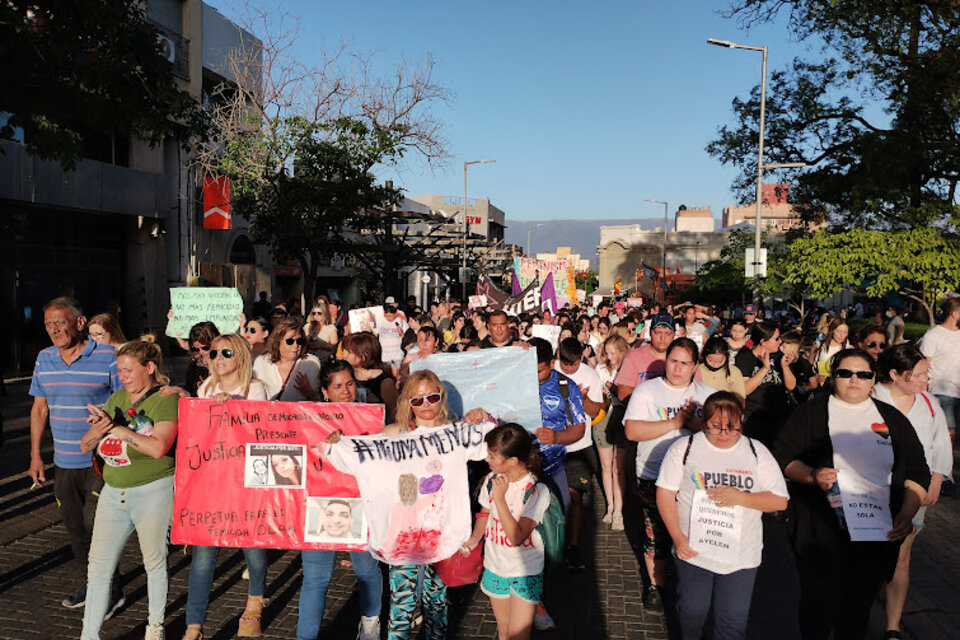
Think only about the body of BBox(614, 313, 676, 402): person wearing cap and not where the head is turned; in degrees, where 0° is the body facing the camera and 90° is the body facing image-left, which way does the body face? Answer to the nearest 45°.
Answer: approximately 0°

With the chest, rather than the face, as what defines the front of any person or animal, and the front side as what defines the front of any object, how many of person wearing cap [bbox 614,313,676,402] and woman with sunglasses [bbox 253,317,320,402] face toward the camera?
2

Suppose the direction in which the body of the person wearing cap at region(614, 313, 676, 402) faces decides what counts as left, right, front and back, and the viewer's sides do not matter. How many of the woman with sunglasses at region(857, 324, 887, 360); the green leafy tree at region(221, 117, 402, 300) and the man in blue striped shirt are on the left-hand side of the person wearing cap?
1

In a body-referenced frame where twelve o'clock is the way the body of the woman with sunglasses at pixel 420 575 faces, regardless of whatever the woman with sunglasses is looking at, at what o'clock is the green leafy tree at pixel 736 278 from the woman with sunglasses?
The green leafy tree is roughly at 7 o'clock from the woman with sunglasses.

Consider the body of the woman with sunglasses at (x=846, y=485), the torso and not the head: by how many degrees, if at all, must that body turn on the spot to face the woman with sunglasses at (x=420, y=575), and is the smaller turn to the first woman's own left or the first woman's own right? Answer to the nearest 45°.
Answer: approximately 90° to the first woman's own right

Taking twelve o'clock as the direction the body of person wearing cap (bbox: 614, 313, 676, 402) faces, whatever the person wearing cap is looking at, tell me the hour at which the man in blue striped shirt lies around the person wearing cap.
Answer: The man in blue striped shirt is roughly at 2 o'clock from the person wearing cap.

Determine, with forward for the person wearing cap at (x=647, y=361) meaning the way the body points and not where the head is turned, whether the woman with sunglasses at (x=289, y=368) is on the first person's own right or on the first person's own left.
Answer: on the first person's own right

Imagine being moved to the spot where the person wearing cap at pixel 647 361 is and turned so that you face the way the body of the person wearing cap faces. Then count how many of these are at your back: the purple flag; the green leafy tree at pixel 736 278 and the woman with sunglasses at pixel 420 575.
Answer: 2
